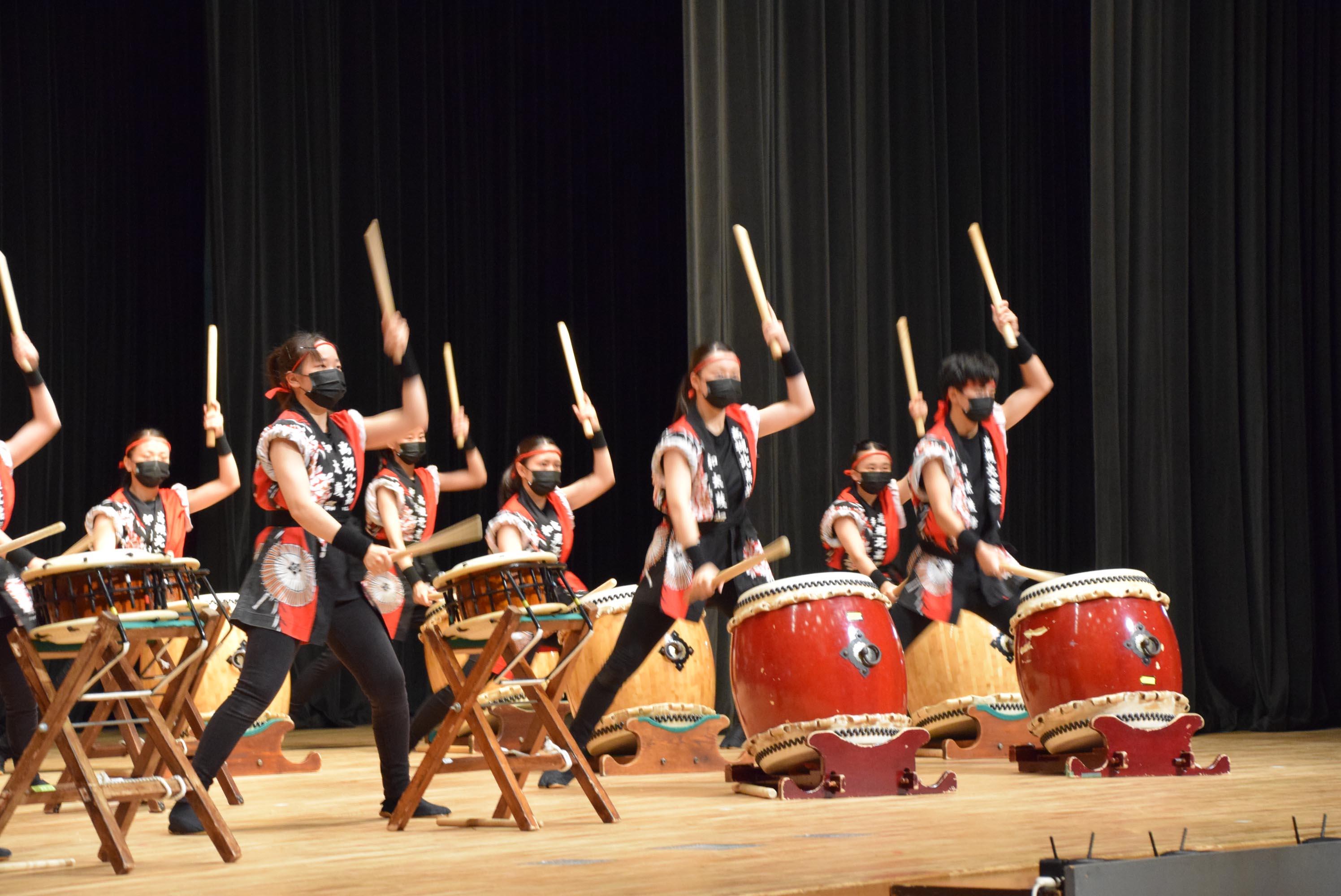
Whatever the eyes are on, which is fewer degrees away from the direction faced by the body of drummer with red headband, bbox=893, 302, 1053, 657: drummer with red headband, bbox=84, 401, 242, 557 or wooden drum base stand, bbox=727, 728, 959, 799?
the wooden drum base stand

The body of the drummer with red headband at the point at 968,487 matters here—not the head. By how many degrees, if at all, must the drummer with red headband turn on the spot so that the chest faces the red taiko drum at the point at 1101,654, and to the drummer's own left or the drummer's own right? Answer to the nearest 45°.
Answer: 0° — they already face it

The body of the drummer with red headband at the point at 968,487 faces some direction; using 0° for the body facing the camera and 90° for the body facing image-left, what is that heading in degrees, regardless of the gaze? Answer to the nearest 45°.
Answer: approximately 315°

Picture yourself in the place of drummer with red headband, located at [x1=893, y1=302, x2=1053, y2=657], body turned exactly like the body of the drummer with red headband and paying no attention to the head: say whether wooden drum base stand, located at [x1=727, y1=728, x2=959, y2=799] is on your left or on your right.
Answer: on your right

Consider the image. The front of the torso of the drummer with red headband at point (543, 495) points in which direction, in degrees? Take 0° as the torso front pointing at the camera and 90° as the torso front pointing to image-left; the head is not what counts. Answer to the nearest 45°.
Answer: approximately 315°
